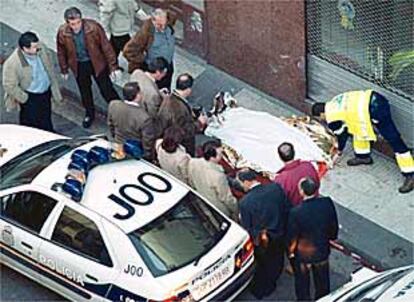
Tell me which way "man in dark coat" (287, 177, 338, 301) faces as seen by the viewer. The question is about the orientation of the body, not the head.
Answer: away from the camera

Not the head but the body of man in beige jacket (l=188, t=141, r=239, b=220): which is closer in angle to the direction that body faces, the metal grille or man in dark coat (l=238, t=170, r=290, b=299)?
the metal grille

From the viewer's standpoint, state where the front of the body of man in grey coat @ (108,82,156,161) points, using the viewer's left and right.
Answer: facing away from the viewer and to the right of the viewer

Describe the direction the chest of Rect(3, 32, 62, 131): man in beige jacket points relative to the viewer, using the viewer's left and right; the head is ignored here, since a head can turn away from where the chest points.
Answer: facing the viewer and to the right of the viewer

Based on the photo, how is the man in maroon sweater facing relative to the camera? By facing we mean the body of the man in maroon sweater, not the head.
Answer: away from the camera

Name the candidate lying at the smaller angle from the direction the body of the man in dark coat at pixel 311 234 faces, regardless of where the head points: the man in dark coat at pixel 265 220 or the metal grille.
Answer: the metal grille

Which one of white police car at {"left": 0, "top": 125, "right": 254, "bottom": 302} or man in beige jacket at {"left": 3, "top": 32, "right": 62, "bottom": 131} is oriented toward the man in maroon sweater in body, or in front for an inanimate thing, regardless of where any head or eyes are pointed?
the man in beige jacket

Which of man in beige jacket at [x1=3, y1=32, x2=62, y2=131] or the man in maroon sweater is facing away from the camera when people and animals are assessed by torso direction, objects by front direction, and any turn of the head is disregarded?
the man in maroon sweater

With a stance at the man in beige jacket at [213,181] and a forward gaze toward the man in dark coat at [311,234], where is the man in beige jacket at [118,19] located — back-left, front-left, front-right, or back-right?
back-left

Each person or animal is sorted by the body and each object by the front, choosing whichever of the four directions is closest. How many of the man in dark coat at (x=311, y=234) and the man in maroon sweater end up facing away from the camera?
2

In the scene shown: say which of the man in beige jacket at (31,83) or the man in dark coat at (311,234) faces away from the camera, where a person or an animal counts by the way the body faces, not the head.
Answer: the man in dark coat
